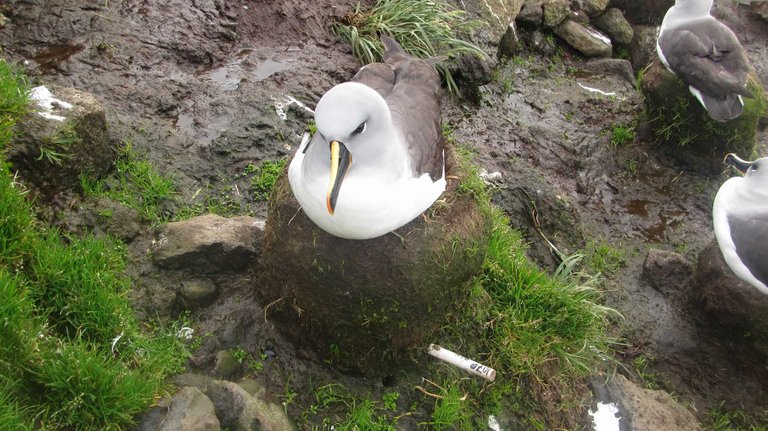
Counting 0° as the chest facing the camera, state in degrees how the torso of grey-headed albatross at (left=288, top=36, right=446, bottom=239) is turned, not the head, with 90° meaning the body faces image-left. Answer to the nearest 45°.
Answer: approximately 45°

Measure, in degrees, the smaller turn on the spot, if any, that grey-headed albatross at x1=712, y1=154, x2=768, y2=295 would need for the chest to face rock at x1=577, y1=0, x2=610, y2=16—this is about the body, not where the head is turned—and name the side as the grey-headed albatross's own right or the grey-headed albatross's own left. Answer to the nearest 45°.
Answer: approximately 45° to the grey-headed albatross's own right

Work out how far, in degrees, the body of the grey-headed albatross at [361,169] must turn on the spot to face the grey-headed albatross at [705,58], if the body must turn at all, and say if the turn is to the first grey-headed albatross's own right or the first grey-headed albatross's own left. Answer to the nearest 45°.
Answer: approximately 180°

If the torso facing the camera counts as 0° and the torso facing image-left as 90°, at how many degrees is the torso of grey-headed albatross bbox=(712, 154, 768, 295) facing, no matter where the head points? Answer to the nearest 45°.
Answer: approximately 90°

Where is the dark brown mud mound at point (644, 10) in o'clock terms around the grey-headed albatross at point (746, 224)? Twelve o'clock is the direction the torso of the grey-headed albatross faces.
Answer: The dark brown mud mound is roughly at 2 o'clock from the grey-headed albatross.

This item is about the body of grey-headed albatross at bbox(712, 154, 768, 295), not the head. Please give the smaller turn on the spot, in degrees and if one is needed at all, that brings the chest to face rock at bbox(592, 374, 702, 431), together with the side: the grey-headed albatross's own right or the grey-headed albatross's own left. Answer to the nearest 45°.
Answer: approximately 90° to the grey-headed albatross's own left

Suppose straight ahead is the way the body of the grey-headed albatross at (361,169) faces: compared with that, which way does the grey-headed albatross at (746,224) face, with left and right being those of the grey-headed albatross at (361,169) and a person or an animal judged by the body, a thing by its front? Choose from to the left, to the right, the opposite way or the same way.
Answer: to the right

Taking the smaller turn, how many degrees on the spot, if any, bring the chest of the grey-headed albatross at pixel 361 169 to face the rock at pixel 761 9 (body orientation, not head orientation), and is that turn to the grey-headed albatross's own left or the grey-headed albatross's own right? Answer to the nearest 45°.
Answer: approximately 180°

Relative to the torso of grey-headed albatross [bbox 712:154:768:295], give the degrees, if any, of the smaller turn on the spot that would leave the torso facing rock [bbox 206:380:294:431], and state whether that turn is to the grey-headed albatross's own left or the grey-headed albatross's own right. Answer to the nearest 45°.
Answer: approximately 90° to the grey-headed albatross's own left

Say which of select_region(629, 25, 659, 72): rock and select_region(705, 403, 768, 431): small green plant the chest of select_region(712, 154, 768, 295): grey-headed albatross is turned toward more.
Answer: the rock

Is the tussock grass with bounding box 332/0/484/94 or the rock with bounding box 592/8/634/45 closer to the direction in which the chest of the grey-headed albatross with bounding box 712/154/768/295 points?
the tussock grass
